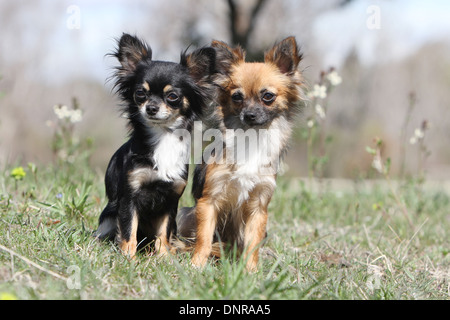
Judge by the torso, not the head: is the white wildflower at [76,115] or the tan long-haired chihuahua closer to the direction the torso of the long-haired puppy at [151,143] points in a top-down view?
the tan long-haired chihuahua

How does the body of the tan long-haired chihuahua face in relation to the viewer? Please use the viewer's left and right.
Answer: facing the viewer

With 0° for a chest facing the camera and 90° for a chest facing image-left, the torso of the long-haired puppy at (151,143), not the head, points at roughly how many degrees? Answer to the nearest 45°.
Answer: approximately 315°

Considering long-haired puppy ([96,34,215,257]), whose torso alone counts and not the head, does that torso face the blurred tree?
no

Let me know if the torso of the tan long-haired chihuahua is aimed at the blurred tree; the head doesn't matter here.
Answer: no

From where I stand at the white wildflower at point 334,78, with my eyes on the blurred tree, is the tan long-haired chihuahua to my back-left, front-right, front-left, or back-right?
back-left

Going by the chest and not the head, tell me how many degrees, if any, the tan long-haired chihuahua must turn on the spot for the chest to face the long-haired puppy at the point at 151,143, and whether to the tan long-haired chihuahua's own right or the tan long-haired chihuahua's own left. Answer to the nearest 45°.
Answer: approximately 90° to the tan long-haired chihuahua's own right

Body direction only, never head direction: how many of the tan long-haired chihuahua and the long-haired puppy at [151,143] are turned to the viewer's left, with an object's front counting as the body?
0

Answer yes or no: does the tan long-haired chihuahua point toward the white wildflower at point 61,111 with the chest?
no

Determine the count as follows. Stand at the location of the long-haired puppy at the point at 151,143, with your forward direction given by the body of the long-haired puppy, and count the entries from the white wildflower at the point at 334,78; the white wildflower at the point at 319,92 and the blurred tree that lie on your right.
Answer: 0

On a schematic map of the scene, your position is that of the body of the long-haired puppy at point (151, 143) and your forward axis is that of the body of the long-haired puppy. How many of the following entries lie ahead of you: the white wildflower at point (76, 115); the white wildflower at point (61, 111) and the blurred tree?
0

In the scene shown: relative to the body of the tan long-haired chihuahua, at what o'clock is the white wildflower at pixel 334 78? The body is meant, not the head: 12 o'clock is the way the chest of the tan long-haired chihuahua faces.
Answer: The white wildflower is roughly at 7 o'clock from the tan long-haired chihuahua.
